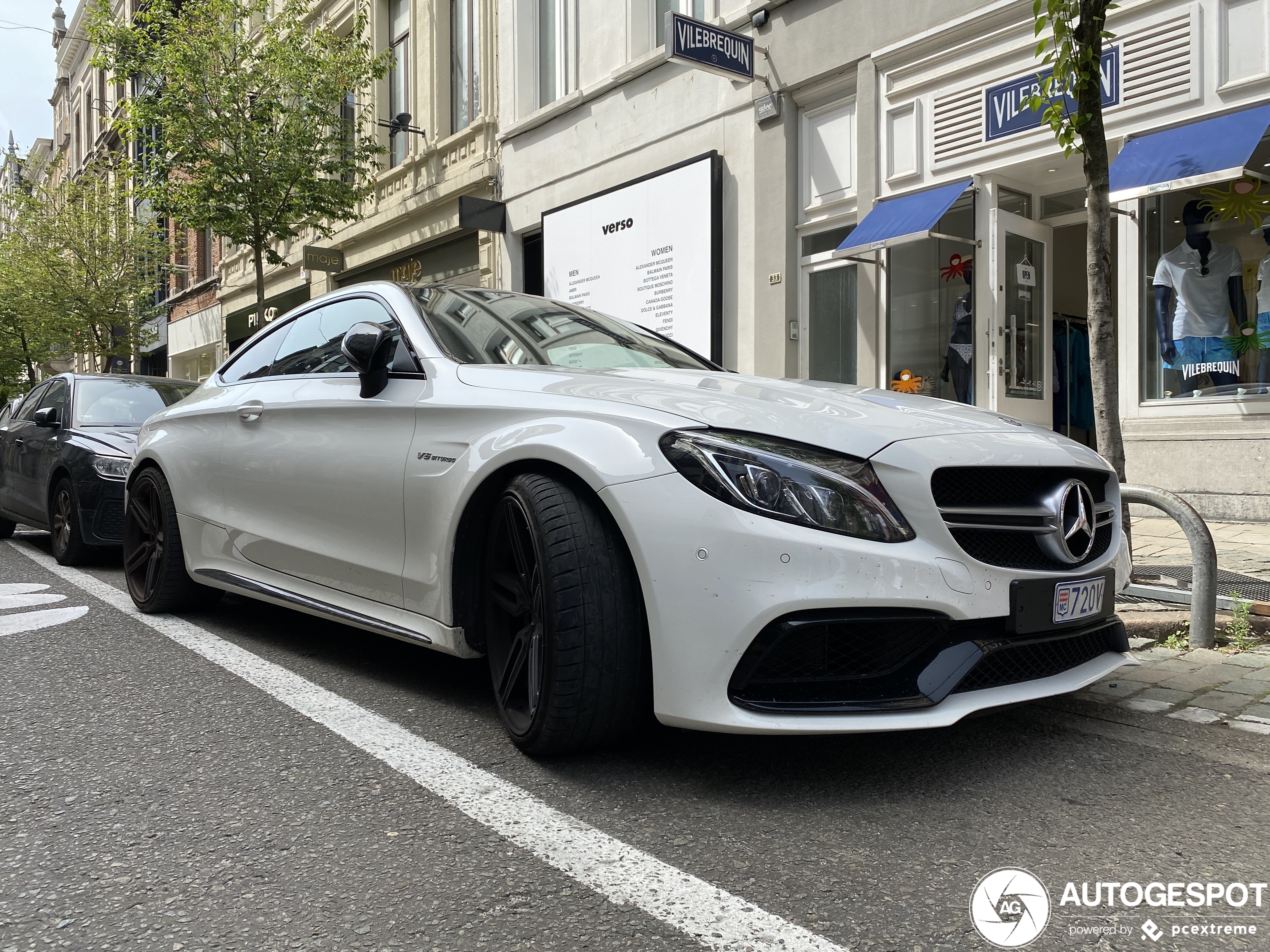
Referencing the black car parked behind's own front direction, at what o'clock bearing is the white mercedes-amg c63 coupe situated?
The white mercedes-amg c63 coupe is roughly at 1 o'clock from the black car parked behind.

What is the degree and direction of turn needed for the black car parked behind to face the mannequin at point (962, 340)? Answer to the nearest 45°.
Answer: approximately 45° to its left

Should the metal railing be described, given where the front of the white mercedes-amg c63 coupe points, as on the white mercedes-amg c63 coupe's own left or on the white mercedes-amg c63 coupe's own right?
on the white mercedes-amg c63 coupe's own left

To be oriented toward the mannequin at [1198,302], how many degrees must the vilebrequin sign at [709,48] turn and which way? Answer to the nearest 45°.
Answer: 0° — it already faces it

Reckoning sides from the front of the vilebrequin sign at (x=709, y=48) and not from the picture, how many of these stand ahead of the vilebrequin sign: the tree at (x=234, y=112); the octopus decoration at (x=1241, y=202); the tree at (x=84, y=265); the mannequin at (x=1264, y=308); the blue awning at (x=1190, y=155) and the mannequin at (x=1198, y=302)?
4

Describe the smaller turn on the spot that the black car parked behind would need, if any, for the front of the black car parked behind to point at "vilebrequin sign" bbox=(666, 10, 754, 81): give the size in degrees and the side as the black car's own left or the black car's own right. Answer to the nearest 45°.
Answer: approximately 45° to the black car's own left

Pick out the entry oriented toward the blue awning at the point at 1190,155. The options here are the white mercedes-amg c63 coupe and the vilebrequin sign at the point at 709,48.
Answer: the vilebrequin sign

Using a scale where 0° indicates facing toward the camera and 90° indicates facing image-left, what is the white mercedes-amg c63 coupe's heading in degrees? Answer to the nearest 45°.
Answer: approximately 315°

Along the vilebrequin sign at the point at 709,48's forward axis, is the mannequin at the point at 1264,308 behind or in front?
in front
